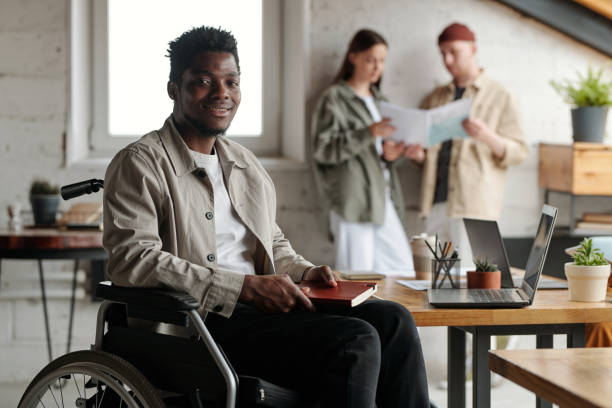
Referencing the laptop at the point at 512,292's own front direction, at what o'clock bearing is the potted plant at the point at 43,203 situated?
The potted plant is roughly at 1 o'clock from the laptop.

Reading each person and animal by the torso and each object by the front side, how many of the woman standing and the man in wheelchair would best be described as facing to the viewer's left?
0

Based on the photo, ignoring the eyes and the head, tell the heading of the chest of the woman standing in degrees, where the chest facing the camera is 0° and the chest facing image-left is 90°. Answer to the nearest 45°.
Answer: approximately 315°

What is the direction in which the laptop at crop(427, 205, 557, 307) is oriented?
to the viewer's left

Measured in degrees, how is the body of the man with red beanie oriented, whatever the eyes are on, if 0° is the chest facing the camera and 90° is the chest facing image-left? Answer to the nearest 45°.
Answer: approximately 45°

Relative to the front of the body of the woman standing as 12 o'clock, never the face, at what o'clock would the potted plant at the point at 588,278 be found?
The potted plant is roughly at 1 o'clock from the woman standing.

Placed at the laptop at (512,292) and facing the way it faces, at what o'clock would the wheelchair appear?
The wheelchair is roughly at 11 o'clock from the laptop.

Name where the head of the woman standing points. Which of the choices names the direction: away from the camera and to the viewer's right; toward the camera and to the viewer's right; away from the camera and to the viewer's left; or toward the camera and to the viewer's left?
toward the camera and to the viewer's right

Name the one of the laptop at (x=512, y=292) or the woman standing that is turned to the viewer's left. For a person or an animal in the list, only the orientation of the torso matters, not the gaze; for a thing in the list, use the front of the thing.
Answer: the laptop

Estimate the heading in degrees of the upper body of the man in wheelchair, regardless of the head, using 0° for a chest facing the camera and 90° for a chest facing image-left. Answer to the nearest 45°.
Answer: approximately 315°

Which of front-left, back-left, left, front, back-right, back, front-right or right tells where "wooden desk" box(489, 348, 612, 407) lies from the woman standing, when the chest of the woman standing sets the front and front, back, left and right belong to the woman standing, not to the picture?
front-right
